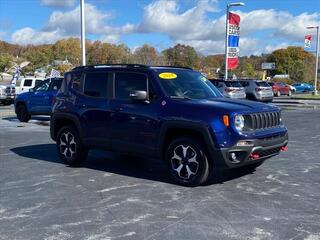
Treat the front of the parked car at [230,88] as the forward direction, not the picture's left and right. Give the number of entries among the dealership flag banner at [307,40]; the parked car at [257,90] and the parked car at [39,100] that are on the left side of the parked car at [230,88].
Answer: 1

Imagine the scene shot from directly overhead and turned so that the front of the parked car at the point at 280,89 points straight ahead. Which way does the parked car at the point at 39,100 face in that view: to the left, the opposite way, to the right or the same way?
to the left

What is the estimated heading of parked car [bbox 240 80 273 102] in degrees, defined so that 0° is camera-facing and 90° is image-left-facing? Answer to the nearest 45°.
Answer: approximately 135°

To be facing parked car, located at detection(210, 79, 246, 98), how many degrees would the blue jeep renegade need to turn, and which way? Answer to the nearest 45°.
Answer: approximately 135° to its left

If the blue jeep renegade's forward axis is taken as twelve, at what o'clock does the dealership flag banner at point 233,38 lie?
The dealership flag banner is roughly at 8 o'clock from the blue jeep renegade.

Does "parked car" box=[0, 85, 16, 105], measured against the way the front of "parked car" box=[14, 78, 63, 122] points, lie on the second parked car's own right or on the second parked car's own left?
on the second parked car's own right

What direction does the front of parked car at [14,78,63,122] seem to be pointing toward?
to the viewer's left

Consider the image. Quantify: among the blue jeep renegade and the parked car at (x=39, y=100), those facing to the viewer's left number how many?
1

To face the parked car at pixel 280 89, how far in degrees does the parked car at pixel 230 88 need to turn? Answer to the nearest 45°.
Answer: approximately 45° to its right

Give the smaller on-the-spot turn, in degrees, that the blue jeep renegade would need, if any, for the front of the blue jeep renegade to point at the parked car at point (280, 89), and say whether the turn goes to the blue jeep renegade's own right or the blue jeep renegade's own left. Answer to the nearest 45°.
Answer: approximately 135° to the blue jeep renegade's own left

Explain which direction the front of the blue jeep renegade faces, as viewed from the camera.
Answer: facing the viewer and to the right of the viewer

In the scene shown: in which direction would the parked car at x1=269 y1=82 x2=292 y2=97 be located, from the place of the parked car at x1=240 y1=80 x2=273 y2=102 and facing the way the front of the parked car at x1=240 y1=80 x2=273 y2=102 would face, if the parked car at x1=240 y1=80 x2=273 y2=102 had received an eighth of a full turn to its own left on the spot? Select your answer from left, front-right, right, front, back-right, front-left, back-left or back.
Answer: right

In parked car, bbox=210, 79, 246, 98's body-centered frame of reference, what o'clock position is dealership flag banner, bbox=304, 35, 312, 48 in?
The dealership flag banner is roughly at 2 o'clock from the parked car.

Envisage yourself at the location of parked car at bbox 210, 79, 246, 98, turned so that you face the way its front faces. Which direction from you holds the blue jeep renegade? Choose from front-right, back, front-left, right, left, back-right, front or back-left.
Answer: back-left

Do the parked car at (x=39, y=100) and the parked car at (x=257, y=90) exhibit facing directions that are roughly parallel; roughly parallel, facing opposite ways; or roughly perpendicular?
roughly perpendicular

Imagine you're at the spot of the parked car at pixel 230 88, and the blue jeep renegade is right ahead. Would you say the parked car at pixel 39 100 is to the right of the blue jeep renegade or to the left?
right
